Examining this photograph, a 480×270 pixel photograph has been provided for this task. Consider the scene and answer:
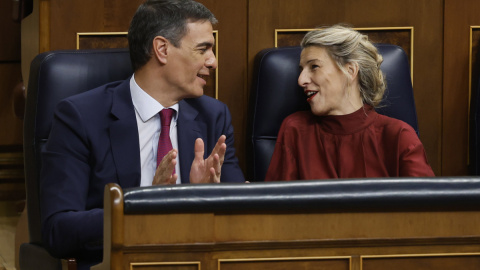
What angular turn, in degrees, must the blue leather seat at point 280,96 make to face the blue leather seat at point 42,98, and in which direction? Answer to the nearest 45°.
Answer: approximately 45° to its right

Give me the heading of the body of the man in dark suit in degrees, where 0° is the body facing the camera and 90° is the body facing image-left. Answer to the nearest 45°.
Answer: approximately 315°

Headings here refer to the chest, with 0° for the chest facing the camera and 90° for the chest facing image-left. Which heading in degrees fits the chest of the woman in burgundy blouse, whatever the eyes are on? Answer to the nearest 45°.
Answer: approximately 0°

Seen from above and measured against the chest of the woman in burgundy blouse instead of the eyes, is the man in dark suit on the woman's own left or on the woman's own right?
on the woman's own right

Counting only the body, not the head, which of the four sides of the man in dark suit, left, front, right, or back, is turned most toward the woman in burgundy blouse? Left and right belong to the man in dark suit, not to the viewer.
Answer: left
